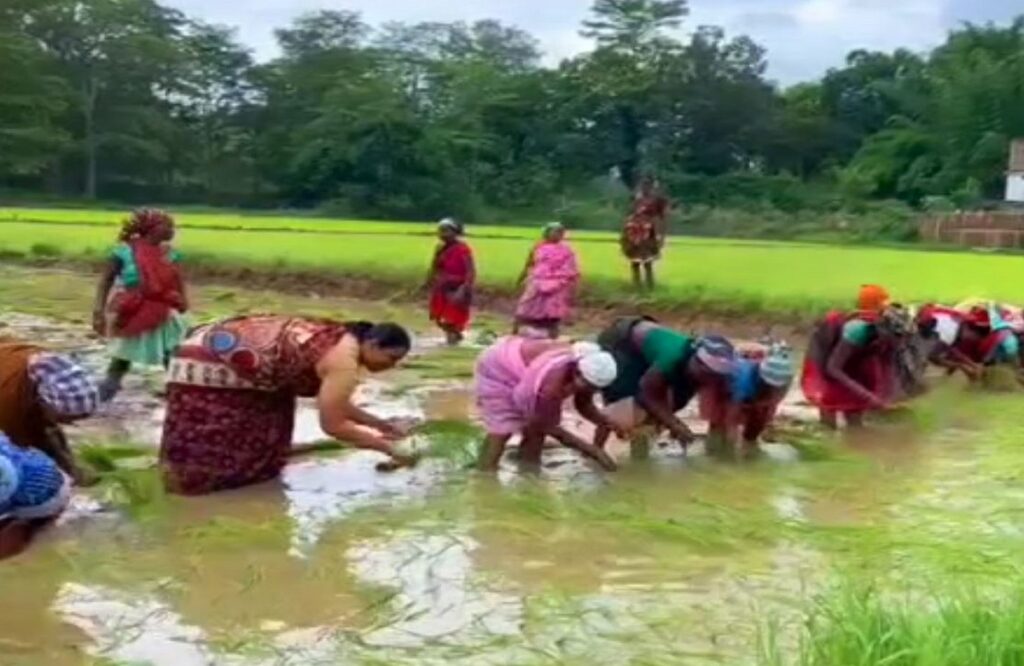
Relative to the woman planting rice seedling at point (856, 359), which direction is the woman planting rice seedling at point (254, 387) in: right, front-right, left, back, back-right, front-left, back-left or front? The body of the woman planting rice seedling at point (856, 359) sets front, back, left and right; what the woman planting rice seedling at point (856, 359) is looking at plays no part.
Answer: right

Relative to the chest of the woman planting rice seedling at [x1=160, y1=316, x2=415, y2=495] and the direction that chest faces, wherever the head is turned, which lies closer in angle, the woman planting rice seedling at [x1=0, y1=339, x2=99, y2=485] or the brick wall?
the brick wall

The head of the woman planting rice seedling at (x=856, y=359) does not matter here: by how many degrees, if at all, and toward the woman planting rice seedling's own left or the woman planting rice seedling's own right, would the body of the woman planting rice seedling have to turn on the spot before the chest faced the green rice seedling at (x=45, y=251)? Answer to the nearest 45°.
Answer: approximately 180°

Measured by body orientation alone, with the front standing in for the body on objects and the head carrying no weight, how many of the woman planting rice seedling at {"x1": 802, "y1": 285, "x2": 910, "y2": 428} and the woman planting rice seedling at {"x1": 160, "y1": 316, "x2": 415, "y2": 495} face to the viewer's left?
0

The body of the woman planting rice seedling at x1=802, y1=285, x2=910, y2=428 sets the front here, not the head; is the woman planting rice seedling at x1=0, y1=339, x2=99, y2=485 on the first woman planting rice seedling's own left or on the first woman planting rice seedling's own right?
on the first woman planting rice seedling's own right

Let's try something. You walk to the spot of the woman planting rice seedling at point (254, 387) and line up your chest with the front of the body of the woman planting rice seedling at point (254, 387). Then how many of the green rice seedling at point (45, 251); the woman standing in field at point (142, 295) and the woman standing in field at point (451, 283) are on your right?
0

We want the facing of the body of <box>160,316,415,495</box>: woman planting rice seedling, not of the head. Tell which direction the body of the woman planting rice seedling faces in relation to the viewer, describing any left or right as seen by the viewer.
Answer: facing to the right of the viewer

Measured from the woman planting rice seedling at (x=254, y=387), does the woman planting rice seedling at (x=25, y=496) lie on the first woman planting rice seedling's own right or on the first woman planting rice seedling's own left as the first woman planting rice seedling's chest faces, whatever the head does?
on the first woman planting rice seedling's own right

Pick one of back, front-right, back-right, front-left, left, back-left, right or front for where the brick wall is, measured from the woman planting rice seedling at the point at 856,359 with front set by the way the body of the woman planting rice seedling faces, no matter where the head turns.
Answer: back-left

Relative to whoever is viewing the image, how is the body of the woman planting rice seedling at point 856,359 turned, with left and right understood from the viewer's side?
facing the viewer and to the right of the viewer

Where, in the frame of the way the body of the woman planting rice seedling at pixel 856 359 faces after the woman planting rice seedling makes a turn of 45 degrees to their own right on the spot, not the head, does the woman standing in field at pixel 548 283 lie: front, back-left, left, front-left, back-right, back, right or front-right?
back-right
